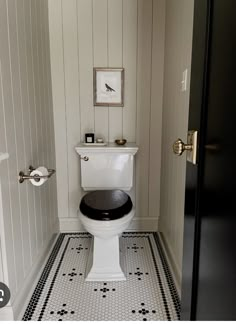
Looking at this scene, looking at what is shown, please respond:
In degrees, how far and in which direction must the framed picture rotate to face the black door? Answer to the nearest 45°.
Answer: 0° — it already faces it

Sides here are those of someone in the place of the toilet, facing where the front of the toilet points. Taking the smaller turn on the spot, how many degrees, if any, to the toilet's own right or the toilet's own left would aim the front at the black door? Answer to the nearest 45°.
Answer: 0° — it already faces it

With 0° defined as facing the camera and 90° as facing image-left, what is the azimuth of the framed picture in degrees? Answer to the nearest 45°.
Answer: approximately 0°

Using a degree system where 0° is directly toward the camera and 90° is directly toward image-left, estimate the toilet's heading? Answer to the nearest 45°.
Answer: approximately 0°
